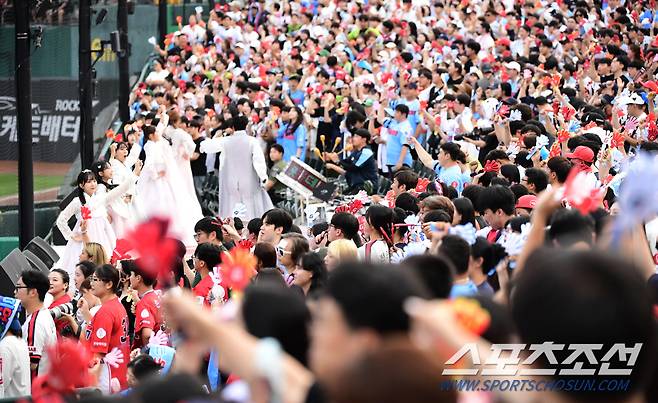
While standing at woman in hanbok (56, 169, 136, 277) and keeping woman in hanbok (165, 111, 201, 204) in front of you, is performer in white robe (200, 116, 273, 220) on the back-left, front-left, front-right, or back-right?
front-right

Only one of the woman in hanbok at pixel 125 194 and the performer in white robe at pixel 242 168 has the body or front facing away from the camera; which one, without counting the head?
the performer in white robe

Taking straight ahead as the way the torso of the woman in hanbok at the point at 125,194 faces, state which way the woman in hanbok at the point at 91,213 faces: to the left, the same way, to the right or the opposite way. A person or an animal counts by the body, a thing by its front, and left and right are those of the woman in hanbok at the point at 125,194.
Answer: the same way

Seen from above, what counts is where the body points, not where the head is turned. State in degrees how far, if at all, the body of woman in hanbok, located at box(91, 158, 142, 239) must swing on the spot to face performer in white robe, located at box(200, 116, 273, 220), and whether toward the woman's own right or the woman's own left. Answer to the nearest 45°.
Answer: approximately 90° to the woman's own left

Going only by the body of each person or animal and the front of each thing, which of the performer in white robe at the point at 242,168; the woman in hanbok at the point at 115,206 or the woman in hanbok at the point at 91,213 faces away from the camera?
the performer in white robe

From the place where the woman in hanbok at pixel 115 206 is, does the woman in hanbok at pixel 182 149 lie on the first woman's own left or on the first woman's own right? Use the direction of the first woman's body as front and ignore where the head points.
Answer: on the first woman's own left

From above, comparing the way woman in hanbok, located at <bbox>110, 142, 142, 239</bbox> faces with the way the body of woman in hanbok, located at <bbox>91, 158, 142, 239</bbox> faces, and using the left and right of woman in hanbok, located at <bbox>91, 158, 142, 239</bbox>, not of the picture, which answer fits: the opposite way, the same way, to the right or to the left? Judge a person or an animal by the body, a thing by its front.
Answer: the same way

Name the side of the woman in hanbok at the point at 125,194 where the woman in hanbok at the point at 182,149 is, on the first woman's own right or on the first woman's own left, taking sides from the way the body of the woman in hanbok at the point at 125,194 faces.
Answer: on the first woman's own left

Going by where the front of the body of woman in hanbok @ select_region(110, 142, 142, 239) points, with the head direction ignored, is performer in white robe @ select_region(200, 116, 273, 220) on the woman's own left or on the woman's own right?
on the woman's own left

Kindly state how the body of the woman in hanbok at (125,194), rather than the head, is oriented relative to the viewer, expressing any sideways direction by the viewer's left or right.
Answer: facing the viewer and to the right of the viewer

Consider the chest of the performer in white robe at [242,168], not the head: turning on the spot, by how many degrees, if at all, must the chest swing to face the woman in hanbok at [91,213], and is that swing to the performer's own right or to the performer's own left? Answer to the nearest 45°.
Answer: approximately 135° to the performer's own left

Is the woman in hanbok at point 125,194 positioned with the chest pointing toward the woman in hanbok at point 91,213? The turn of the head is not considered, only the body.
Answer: no

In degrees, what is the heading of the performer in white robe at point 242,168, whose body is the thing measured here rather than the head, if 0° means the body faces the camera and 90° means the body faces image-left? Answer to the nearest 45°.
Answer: approximately 180°
